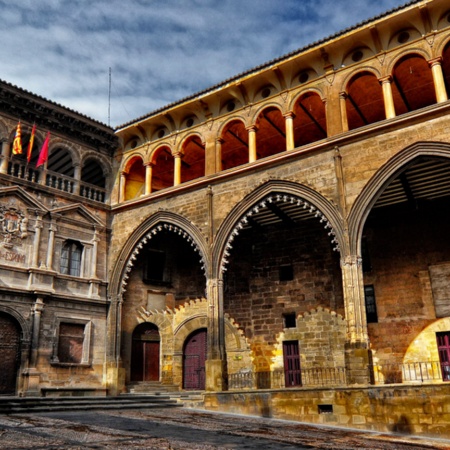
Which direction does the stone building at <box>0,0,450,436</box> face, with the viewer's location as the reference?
facing the viewer and to the left of the viewer
